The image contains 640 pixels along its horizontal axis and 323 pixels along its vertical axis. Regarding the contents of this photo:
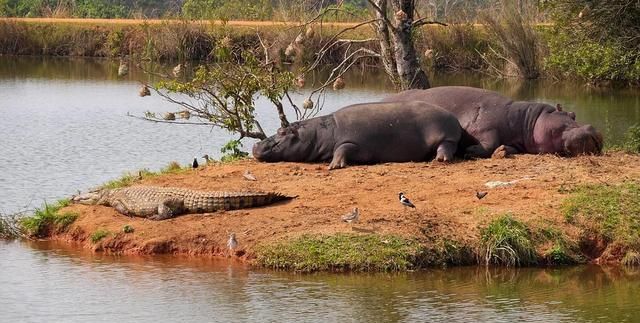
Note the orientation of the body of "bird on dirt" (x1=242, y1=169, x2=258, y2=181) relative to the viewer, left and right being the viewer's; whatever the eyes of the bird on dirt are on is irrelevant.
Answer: facing to the left of the viewer

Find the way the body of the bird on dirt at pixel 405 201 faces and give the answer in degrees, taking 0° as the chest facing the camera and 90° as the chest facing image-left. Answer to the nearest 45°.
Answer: approximately 90°

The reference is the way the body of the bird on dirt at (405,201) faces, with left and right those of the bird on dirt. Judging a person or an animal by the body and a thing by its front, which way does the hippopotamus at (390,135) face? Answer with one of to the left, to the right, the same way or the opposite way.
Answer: the same way

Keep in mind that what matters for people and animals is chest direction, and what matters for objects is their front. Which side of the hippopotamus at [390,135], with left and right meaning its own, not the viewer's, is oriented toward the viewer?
left

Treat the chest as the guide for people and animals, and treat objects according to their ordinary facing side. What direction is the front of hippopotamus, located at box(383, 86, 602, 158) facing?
to the viewer's right

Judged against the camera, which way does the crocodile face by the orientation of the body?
to the viewer's left

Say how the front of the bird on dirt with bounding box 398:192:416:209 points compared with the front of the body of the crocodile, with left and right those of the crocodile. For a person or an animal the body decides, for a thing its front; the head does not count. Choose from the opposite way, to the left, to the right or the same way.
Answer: the same way

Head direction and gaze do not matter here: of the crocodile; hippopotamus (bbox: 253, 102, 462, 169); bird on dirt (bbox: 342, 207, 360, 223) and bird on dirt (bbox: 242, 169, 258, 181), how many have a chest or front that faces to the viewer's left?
3

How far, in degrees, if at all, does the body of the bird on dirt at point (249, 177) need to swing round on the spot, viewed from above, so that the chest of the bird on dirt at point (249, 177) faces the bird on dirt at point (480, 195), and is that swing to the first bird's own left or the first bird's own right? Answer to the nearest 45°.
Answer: approximately 135° to the first bird's own left
